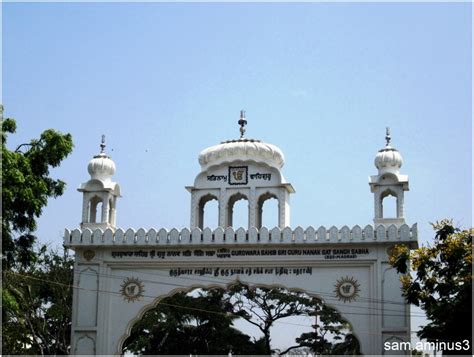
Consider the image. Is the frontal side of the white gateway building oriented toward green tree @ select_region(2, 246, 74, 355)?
no

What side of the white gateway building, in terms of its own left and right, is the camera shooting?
front

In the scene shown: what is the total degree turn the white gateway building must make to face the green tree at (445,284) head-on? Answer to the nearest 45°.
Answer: approximately 45° to its left

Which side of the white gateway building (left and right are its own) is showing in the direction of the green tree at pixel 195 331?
back

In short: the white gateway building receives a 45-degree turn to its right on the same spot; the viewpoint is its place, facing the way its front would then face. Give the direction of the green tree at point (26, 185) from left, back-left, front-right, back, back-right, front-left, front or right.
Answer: front
